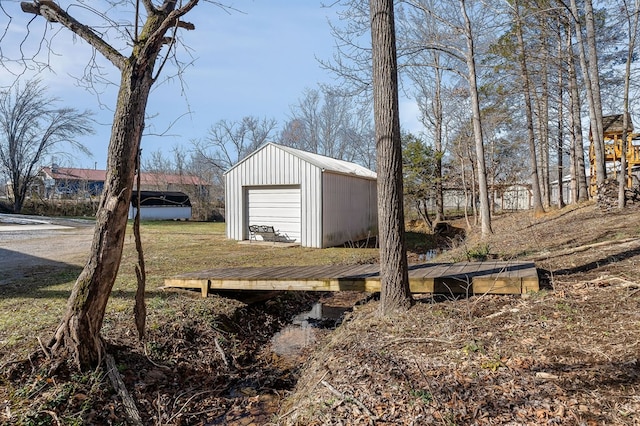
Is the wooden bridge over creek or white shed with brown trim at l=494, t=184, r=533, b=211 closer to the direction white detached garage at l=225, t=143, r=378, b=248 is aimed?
the wooden bridge over creek

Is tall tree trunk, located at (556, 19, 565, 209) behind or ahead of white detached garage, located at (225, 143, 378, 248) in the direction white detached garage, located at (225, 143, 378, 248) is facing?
behind

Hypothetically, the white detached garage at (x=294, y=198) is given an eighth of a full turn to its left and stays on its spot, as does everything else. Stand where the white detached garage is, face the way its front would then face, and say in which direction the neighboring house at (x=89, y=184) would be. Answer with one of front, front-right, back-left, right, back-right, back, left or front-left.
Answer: back-right

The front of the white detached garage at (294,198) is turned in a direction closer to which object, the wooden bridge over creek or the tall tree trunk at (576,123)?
the wooden bridge over creek

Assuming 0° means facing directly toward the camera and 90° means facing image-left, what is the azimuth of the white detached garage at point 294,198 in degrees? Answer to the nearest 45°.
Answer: approximately 45°

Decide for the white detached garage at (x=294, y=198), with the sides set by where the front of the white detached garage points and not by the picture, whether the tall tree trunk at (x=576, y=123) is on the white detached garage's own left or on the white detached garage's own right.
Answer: on the white detached garage's own left

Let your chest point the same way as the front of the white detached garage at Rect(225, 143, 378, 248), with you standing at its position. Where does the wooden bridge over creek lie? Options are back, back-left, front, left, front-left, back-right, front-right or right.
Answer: front-left

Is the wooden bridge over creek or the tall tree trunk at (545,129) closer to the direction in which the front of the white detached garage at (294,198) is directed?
the wooden bridge over creek

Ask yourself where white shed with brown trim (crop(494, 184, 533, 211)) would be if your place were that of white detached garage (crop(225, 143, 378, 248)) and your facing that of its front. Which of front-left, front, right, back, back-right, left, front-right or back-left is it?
back

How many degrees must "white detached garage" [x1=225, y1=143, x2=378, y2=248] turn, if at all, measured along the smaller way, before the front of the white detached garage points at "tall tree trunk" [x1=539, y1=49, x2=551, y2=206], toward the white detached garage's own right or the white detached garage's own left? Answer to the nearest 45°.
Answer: approximately 135° to the white detached garage's own left

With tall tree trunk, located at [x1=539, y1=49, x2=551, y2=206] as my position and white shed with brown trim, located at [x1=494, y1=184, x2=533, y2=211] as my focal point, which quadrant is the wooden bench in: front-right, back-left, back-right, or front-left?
back-left

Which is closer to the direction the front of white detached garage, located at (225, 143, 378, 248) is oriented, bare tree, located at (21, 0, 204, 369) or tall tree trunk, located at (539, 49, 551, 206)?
the bare tree

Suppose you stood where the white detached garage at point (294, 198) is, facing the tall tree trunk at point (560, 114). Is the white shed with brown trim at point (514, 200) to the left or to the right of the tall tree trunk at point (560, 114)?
left

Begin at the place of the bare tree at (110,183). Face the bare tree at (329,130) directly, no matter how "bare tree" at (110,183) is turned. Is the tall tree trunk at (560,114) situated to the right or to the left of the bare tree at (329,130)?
right
